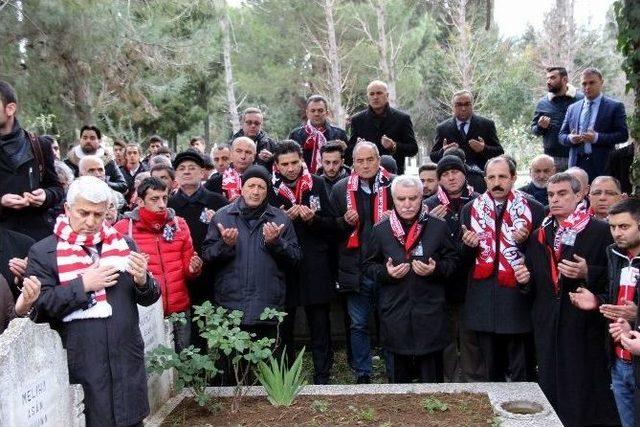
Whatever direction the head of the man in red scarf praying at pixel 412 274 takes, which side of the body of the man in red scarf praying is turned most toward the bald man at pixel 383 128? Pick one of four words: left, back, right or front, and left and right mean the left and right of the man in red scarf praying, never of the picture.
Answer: back

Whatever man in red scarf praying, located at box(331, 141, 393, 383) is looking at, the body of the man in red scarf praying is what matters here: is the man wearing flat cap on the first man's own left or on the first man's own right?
on the first man's own right

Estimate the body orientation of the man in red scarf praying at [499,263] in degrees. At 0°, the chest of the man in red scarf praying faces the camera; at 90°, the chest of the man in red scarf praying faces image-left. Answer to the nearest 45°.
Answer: approximately 0°

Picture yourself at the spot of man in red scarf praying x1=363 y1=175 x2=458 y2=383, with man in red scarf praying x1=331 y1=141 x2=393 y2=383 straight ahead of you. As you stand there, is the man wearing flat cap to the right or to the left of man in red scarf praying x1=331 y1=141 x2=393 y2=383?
left

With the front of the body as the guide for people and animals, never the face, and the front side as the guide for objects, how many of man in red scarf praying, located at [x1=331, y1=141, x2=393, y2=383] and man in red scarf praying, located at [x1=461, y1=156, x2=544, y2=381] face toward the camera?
2
